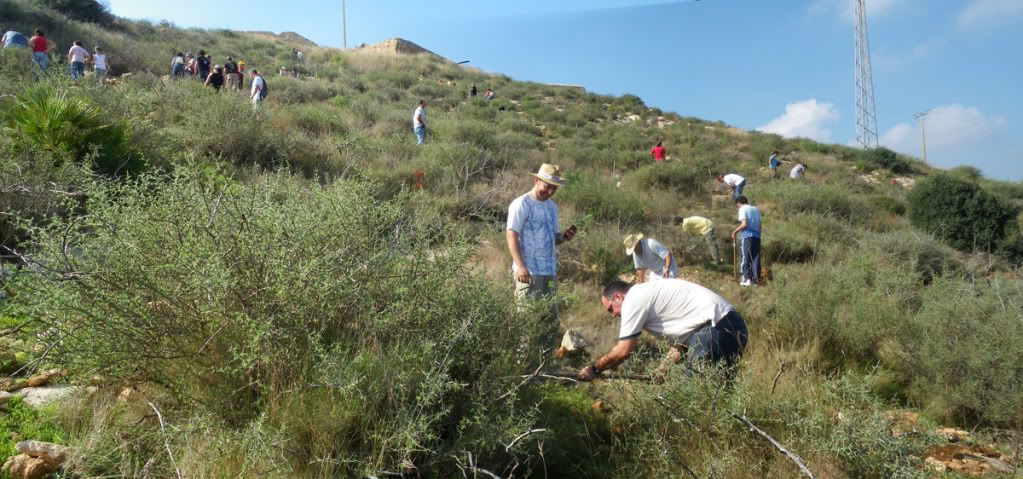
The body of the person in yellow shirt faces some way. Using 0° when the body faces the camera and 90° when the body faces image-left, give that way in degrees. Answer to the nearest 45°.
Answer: approximately 90°

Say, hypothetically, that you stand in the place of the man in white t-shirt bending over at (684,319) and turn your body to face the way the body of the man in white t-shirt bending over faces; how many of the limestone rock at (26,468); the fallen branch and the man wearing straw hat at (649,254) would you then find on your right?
1

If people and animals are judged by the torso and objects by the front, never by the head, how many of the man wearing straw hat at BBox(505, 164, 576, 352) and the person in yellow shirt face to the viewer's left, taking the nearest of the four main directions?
1

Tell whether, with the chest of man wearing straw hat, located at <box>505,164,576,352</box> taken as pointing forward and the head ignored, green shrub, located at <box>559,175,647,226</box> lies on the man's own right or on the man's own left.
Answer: on the man's own left

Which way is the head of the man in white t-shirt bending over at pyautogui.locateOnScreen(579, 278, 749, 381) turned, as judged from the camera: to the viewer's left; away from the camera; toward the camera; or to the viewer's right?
to the viewer's left

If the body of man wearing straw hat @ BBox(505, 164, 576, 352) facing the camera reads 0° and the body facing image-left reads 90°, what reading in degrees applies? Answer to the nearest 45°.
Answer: approximately 315°

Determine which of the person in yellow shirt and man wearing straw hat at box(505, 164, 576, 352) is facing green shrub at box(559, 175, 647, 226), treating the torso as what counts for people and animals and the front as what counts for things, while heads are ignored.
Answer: the person in yellow shirt

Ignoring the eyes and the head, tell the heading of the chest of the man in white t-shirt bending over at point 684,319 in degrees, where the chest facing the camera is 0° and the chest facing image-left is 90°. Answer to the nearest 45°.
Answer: approximately 90°

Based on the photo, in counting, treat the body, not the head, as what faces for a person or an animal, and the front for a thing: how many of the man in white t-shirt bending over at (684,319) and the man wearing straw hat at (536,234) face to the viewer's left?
1
